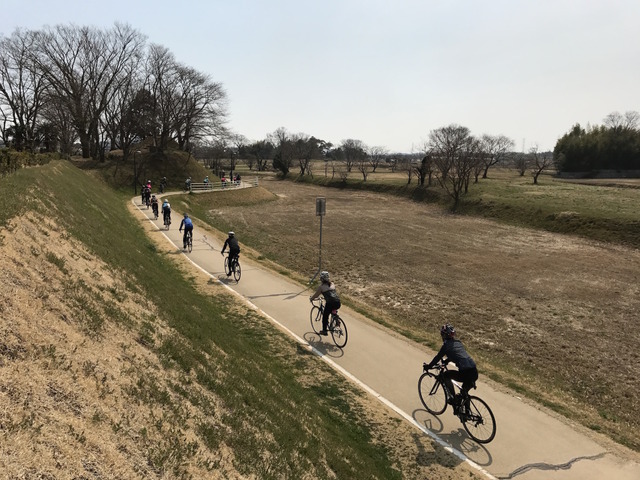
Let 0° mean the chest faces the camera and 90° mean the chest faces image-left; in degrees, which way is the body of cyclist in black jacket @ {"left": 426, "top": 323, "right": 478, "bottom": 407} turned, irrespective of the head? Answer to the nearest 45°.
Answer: approximately 135°

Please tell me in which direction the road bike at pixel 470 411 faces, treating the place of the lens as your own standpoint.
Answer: facing away from the viewer and to the left of the viewer

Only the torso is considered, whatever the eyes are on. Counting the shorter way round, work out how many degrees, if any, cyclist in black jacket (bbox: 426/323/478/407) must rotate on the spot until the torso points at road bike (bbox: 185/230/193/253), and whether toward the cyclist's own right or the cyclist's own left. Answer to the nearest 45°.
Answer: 0° — they already face it
